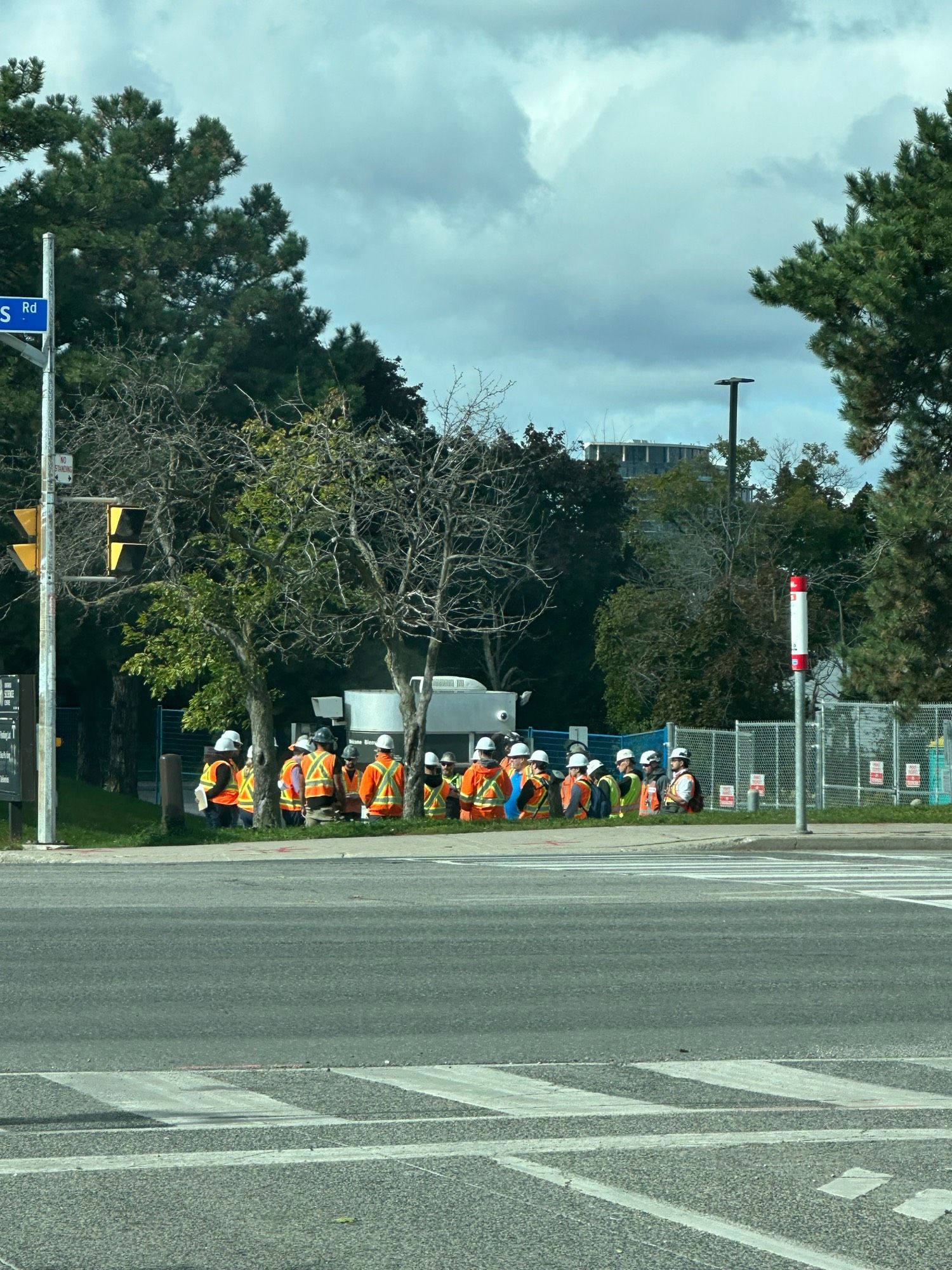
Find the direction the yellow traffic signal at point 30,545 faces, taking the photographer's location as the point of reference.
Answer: facing to the left of the viewer

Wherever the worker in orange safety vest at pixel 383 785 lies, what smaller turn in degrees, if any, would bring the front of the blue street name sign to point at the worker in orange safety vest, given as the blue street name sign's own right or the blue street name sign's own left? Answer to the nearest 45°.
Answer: approximately 135° to the blue street name sign's own left

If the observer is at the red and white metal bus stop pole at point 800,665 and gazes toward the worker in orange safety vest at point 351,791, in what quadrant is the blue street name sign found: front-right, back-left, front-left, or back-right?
front-left

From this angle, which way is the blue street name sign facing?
toward the camera

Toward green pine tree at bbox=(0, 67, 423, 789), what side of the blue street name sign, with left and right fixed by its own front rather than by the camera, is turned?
back

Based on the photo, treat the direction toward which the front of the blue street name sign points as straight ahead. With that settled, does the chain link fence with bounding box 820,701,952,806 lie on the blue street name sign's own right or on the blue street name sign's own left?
on the blue street name sign's own left

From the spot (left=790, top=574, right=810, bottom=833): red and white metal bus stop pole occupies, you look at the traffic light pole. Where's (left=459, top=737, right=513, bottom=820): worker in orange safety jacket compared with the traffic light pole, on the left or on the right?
right

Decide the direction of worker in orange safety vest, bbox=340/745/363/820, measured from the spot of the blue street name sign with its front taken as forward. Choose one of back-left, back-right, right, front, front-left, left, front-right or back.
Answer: back-left

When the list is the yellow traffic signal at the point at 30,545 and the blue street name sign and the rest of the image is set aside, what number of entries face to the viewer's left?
1

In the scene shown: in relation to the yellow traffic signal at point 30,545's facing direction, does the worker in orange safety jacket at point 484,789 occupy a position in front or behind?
behind
